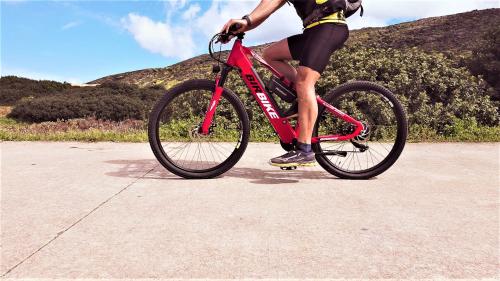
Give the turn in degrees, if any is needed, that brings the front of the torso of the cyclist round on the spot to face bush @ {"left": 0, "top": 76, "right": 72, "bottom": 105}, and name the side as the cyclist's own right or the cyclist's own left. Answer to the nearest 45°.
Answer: approximately 45° to the cyclist's own right

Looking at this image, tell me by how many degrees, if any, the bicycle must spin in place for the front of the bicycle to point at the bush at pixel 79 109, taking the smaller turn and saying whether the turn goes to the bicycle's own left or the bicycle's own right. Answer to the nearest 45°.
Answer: approximately 45° to the bicycle's own right

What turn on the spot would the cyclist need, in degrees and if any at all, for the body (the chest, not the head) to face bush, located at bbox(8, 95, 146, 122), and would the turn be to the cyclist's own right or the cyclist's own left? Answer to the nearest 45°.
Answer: approximately 45° to the cyclist's own right

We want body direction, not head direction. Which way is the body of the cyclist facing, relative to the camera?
to the viewer's left

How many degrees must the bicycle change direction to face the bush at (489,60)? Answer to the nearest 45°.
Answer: approximately 135° to its right

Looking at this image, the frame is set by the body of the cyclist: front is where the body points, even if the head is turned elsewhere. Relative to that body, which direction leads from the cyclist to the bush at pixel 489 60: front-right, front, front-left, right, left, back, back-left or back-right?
back-right

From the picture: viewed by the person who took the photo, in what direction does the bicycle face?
facing to the left of the viewer

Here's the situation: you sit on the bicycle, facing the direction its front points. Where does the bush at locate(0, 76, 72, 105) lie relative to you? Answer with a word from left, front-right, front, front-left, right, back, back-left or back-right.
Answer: front-right
